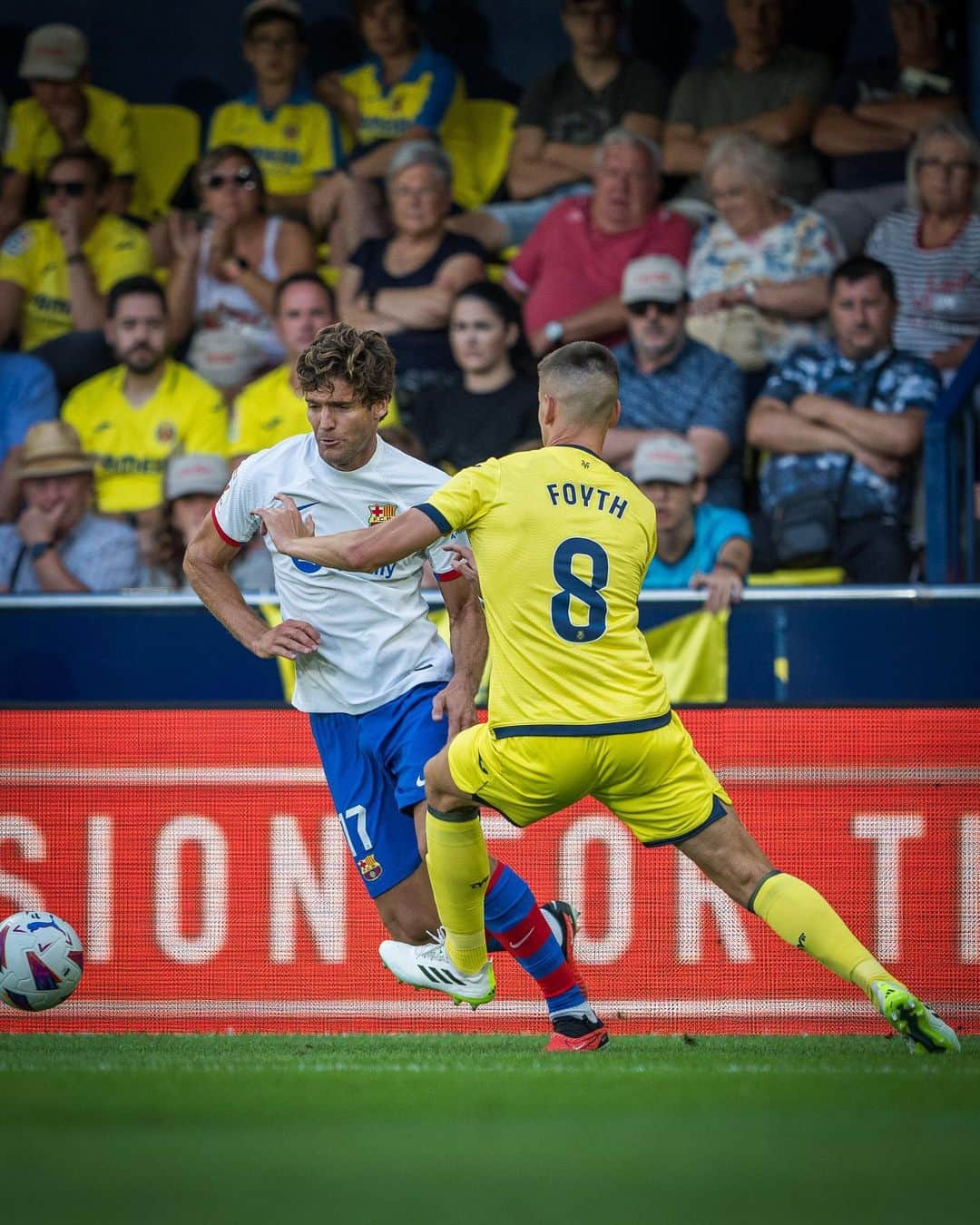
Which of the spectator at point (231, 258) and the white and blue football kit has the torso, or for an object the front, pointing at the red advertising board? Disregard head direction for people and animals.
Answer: the spectator

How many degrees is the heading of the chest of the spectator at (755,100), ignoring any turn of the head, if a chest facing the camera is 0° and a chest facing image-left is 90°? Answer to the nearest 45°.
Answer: approximately 0°

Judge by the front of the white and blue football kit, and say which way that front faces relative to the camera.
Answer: toward the camera

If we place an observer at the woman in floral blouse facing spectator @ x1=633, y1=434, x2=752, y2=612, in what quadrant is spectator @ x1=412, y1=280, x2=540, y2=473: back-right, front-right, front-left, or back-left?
front-right

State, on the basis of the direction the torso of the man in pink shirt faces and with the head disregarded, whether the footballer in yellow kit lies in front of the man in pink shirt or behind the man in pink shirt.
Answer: in front

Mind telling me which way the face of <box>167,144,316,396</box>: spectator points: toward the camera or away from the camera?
toward the camera

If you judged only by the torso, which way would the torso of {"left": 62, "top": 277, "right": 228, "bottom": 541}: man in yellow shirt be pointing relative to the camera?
toward the camera

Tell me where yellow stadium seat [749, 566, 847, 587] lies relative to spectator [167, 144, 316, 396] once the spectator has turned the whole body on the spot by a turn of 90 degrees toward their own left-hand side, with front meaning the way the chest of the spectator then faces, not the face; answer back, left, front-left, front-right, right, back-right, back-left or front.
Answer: front-right

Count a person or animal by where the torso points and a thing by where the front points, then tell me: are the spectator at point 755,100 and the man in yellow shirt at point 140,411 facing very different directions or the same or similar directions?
same or similar directions

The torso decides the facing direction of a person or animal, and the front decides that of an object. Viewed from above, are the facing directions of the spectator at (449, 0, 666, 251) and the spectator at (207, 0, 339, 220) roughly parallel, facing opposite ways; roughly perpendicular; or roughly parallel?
roughly parallel

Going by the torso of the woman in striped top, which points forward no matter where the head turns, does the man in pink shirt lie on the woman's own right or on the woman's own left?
on the woman's own right

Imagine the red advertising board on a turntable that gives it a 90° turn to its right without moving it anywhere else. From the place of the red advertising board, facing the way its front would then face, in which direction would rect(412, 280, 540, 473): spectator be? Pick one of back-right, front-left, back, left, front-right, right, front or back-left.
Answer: right

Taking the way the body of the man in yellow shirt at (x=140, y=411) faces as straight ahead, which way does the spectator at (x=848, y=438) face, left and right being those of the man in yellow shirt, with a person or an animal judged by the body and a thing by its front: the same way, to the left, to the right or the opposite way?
the same way

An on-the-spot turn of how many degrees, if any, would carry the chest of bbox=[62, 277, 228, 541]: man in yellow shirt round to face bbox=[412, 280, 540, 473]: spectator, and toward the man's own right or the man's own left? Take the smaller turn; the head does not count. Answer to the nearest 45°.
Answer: approximately 45° to the man's own left

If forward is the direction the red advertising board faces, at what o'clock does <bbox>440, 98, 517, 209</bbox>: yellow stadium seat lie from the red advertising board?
The yellow stadium seat is roughly at 6 o'clock from the red advertising board.

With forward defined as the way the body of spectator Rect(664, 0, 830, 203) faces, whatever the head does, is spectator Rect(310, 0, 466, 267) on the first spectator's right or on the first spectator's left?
on the first spectator's right

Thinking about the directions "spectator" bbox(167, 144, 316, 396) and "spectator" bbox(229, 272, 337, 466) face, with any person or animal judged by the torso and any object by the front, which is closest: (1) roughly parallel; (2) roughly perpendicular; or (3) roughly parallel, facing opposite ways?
roughly parallel

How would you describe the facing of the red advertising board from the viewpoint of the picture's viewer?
facing the viewer

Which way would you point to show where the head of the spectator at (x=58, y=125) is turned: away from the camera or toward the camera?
toward the camera

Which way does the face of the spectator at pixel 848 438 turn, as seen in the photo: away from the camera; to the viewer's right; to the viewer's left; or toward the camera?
toward the camera
